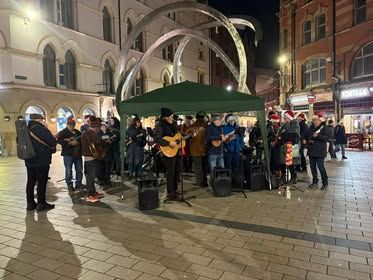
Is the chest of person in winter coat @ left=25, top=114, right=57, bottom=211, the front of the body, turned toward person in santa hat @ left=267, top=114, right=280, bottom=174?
yes

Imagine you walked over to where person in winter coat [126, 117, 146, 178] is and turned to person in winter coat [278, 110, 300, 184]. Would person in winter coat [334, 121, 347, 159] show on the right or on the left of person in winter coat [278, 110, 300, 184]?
left

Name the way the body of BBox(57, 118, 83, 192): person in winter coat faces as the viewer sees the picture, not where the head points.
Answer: toward the camera

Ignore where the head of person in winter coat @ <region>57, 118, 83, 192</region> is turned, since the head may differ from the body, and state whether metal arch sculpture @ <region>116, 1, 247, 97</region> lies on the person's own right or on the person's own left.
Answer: on the person's own left

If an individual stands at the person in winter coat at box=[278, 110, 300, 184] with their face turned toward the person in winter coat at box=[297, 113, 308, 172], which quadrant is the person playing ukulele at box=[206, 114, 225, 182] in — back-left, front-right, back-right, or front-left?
back-left

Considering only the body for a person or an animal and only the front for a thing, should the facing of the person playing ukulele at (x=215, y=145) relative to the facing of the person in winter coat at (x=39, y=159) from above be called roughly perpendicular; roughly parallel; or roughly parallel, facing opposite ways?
roughly perpendicular

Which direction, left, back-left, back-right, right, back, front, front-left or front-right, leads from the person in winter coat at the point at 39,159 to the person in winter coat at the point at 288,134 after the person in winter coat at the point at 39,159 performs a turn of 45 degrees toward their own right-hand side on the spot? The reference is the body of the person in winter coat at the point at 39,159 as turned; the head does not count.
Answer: front-left

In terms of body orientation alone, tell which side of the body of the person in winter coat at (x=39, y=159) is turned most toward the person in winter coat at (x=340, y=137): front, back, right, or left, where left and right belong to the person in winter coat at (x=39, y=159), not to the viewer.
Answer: front

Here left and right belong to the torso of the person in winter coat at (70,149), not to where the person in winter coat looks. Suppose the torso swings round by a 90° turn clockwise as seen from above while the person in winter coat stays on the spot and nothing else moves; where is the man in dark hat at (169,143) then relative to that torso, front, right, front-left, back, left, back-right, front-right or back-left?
back-left

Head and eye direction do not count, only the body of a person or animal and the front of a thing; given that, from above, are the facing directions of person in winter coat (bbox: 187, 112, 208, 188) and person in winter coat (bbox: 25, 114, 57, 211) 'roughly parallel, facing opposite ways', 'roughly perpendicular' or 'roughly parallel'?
roughly perpendicular

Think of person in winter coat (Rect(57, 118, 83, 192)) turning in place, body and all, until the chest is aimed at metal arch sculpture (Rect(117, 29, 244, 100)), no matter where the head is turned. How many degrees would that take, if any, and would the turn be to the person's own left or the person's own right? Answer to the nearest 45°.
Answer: approximately 135° to the person's own left
